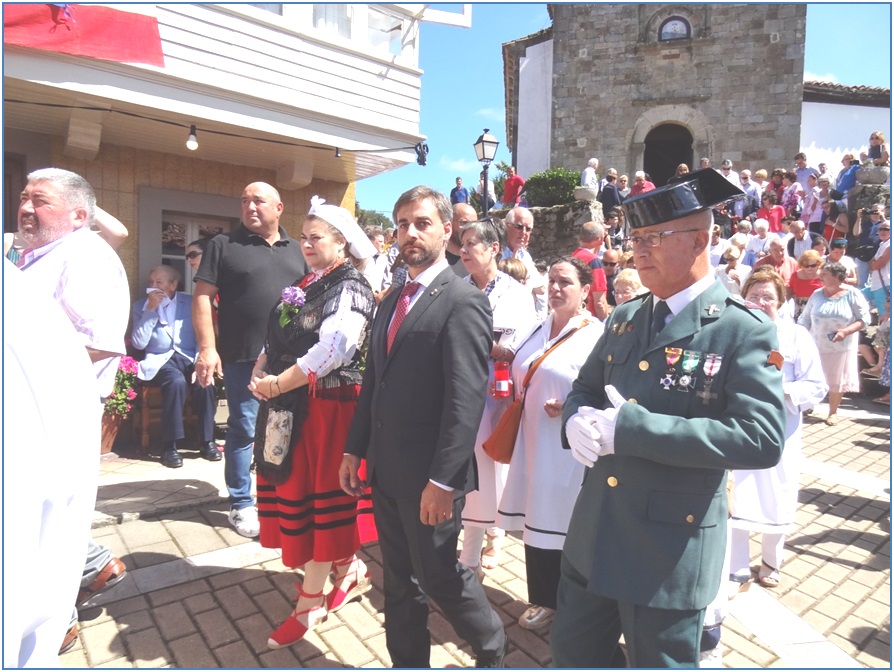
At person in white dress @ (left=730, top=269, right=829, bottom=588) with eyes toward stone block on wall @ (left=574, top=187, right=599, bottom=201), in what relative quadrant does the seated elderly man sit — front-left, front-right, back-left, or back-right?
front-left

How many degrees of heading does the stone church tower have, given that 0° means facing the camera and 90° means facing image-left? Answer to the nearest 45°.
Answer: approximately 0°

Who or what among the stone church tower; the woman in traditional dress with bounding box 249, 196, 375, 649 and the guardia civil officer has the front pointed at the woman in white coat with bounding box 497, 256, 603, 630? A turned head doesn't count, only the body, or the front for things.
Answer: the stone church tower

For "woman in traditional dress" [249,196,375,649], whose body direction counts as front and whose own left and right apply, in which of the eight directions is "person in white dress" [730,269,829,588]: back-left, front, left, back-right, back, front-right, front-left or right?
back-left

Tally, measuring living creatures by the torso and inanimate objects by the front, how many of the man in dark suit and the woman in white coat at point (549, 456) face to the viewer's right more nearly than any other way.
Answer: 0

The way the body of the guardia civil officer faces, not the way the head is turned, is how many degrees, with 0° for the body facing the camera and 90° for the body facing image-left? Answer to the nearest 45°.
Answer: approximately 45°

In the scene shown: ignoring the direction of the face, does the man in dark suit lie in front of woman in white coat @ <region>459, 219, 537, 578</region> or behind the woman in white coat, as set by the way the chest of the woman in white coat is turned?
in front

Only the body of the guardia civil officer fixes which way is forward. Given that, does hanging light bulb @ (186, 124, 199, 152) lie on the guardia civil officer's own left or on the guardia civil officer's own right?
on the guardia civil officer's own right

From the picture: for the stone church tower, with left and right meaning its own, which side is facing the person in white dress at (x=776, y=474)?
front

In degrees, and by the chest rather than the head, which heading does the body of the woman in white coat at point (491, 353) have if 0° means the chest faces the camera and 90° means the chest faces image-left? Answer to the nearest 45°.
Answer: approximately 45°

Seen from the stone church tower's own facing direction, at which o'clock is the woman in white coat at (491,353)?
The woman in white coat is roughly at 12 o'clock from the stone church tower.

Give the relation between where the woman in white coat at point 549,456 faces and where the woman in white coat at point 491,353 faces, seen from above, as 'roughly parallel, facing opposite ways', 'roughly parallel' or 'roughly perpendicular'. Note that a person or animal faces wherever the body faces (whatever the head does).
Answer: roughly parallel

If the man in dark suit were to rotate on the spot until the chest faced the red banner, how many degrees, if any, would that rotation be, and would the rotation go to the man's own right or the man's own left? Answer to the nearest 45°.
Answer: approximately 90° to the man's own right

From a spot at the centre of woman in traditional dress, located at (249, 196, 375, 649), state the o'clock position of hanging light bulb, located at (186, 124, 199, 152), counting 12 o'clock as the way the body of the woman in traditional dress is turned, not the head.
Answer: The hanging light bulb is roughly at 4 o'clock from the woman in traditional dress.

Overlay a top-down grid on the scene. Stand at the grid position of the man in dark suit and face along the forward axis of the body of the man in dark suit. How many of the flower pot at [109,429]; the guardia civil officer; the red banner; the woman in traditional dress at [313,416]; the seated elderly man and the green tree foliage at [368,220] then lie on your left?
1

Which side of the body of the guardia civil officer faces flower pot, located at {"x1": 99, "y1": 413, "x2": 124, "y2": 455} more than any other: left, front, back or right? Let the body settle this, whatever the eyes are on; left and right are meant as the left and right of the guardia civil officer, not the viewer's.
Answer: right

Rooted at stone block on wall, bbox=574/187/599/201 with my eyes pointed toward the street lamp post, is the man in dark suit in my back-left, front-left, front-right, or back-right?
front-left

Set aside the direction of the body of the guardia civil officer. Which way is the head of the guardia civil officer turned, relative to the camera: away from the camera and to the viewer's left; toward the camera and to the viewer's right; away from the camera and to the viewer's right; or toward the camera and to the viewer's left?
toward the camera and to the viewer's left
